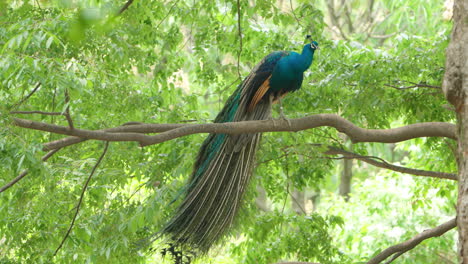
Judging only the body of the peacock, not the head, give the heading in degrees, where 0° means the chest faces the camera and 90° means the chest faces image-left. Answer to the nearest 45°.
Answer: approximately 270°

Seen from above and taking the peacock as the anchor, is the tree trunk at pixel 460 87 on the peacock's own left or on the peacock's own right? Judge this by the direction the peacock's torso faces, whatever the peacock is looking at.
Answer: on the peacock's own right

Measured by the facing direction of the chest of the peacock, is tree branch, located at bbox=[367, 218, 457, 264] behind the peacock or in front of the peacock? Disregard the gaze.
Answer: in front
